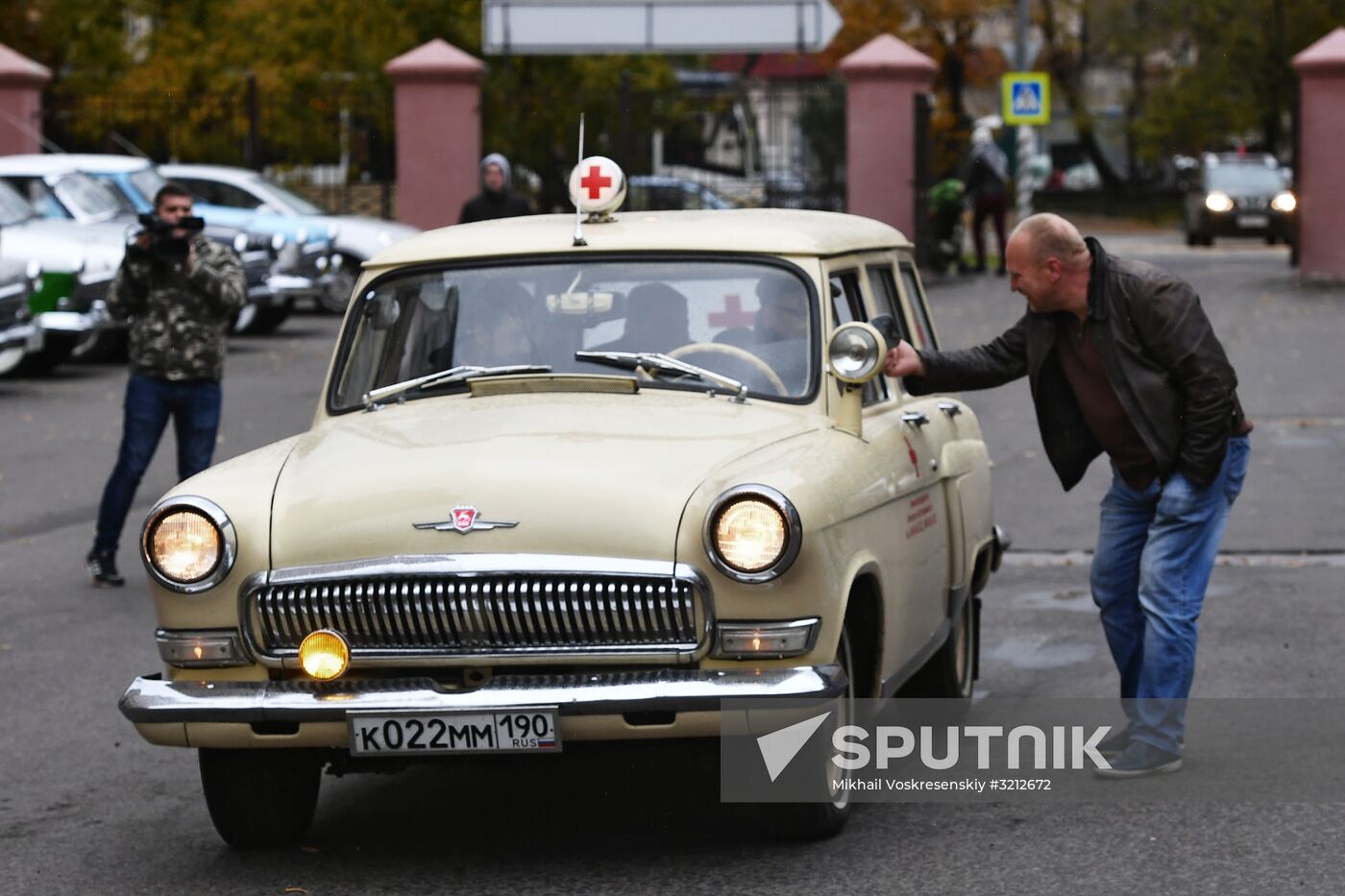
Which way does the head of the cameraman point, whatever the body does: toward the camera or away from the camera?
toward the camera

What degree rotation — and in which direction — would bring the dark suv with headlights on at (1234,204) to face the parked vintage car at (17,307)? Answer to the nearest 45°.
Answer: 0° — it already faces it

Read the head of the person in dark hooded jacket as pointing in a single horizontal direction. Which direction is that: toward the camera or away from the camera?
toward the camera

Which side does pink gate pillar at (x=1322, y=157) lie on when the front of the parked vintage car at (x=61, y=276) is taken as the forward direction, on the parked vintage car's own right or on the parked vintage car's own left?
on the parked vintage car's own left

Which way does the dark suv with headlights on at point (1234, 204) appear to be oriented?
toward the camera

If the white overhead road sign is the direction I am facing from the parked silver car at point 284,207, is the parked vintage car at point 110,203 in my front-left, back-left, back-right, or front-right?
back-right

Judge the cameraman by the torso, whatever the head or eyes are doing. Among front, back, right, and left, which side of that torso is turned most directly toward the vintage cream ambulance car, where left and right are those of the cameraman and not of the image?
front

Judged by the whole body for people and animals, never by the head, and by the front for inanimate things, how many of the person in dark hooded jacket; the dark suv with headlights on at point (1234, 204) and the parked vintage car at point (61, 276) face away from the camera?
0

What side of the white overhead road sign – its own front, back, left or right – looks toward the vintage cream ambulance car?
back

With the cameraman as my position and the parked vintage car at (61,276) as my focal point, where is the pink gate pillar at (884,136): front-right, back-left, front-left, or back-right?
front-right

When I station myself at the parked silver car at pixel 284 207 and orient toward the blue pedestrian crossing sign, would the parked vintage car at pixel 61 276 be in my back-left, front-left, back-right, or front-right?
back-right

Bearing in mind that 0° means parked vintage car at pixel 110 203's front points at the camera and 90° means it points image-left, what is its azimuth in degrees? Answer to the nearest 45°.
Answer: approximately 315°

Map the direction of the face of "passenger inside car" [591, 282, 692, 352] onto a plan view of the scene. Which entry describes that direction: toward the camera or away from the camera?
toward the camera
